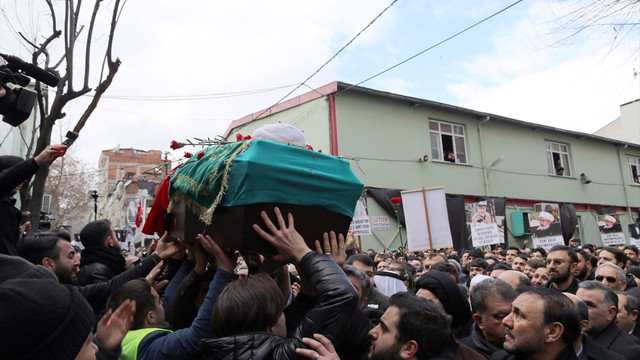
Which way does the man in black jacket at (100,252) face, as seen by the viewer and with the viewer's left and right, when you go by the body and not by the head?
facing away from the viewer and to the right of the viewer

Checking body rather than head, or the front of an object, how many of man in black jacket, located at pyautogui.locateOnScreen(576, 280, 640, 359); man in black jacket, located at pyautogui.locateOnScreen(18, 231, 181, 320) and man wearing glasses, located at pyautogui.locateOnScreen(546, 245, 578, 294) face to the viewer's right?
1

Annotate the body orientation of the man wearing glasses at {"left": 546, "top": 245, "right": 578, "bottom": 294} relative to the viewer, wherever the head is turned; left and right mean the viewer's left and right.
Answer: facing the viewer and to the left of the viewer

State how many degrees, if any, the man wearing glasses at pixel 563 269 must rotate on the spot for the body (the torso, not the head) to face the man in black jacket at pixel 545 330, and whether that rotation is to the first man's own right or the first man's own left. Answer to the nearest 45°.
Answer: approximately 45° to the first man's own left

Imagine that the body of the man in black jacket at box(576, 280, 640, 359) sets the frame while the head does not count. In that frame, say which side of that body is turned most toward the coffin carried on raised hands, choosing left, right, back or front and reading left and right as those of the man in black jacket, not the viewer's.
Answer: front

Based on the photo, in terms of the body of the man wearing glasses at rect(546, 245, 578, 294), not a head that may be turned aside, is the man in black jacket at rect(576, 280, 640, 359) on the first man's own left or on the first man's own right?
on the first man's own left

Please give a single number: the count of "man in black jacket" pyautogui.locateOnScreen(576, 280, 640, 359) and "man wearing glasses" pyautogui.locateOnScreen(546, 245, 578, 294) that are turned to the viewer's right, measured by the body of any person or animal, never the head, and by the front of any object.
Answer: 0

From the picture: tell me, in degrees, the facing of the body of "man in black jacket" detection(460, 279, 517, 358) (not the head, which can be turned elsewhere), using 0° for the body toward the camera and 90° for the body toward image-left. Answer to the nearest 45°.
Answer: approximately 315°

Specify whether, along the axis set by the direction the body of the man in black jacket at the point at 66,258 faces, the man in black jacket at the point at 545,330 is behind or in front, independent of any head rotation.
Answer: in front
